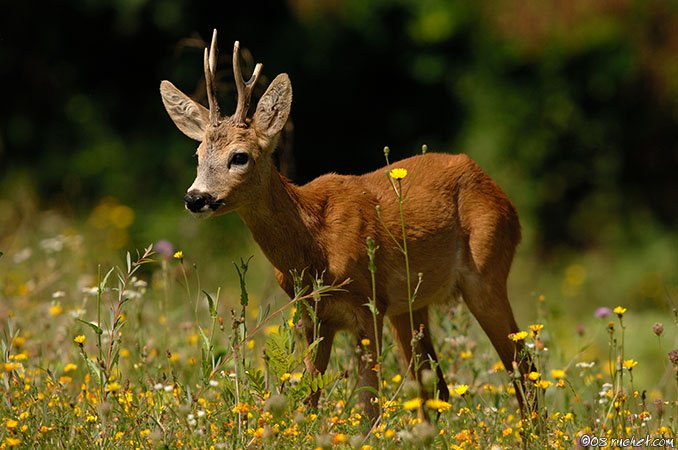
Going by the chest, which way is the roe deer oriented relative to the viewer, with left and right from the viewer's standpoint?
facing the viewer and to the left of the viewer

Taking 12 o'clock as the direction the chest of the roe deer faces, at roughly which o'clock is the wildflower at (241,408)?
The wildflower is roughly at 11 o'clock from the roe deer.

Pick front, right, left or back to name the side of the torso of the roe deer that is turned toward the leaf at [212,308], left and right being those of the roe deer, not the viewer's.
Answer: front
